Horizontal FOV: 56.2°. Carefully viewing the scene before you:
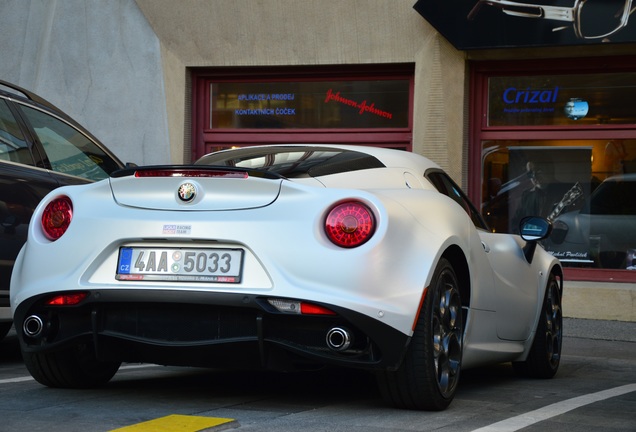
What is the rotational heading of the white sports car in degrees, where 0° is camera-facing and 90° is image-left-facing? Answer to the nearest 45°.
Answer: approximately 225°

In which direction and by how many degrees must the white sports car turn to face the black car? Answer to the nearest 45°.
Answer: approximately 90° to its left
